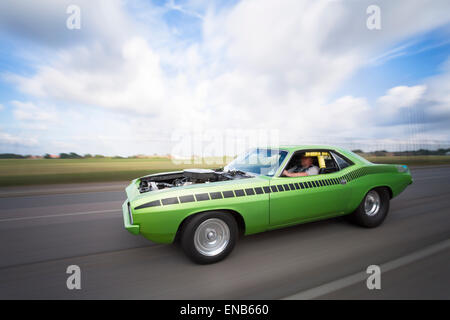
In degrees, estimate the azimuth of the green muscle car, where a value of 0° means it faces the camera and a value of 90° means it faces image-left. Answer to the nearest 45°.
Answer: approximately 45°

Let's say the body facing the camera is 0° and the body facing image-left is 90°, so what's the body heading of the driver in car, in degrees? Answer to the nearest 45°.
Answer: approximately 90°
